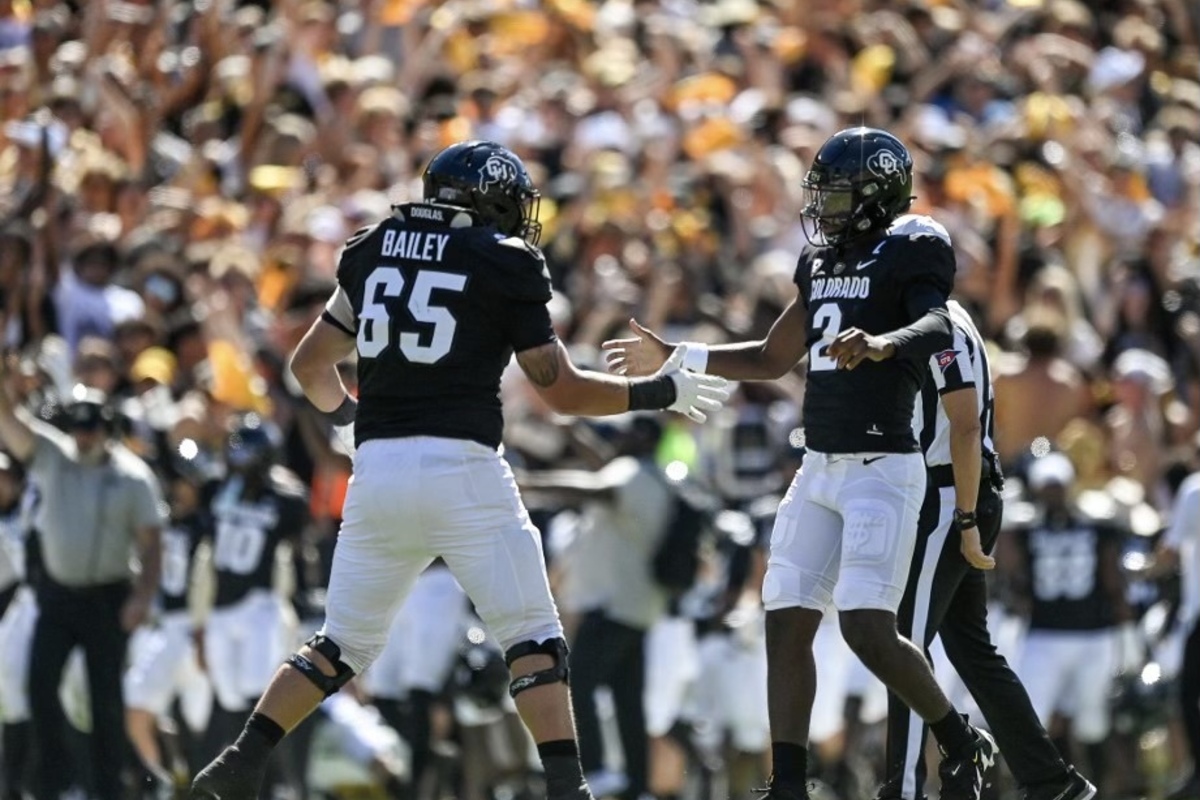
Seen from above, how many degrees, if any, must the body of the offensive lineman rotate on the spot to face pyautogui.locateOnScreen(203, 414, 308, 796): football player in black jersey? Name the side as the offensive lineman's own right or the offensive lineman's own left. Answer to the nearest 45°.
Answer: approximately 45° to the offensive lineman's own left

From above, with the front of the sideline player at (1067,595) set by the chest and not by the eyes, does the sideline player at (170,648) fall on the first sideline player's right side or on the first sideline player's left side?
on the first sideline player's right side

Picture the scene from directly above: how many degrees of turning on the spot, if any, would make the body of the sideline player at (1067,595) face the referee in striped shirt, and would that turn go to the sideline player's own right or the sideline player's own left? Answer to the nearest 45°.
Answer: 0° — they already face them

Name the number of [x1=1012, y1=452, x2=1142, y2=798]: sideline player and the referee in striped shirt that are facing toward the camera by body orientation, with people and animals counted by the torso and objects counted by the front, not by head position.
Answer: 1

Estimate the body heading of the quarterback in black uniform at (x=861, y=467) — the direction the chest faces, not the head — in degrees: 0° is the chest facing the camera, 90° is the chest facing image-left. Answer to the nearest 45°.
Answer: approximately 45°

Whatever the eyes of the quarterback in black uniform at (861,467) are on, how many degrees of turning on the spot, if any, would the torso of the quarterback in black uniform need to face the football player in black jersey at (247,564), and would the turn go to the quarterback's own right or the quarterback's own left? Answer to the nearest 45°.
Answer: approximately 90° to the quarterback's own right
